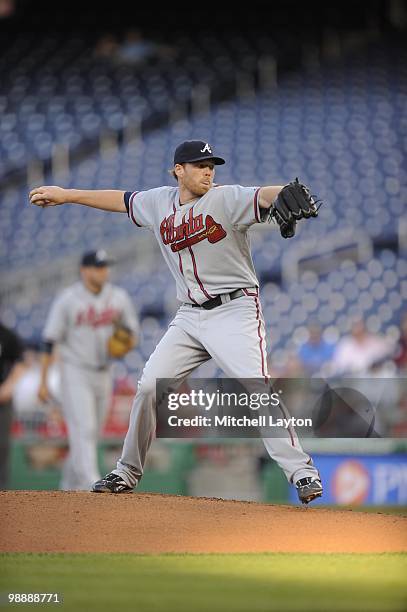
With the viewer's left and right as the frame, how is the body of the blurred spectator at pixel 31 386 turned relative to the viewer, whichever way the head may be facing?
facing the viewer

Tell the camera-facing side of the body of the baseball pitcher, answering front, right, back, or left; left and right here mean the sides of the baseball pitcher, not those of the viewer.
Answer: front

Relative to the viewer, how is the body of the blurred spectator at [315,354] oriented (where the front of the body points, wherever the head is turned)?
toward the camera

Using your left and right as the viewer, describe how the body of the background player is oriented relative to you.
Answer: facing the viewer and to the right of the viewer

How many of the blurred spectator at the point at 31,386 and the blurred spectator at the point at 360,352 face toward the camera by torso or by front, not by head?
2

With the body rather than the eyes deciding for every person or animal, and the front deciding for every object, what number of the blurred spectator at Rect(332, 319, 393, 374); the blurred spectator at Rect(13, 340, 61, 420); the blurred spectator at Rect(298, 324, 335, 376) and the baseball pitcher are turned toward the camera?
4

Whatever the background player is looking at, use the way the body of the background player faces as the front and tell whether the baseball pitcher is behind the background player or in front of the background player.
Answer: in front

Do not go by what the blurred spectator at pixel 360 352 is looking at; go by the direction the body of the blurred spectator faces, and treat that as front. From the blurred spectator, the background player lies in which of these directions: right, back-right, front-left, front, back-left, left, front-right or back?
front-right

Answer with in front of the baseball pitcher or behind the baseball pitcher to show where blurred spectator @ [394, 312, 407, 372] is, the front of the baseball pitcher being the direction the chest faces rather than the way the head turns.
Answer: behind

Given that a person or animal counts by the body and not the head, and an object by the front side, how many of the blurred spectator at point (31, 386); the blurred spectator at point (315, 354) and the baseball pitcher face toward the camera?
3
